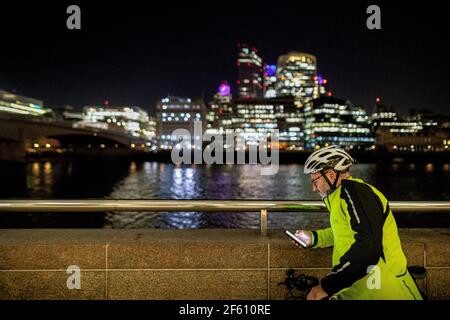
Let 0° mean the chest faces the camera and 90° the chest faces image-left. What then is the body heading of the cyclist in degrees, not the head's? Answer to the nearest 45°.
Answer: approximately 90°

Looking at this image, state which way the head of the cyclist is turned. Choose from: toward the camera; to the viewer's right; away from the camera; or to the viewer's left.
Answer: to the viewer's left
